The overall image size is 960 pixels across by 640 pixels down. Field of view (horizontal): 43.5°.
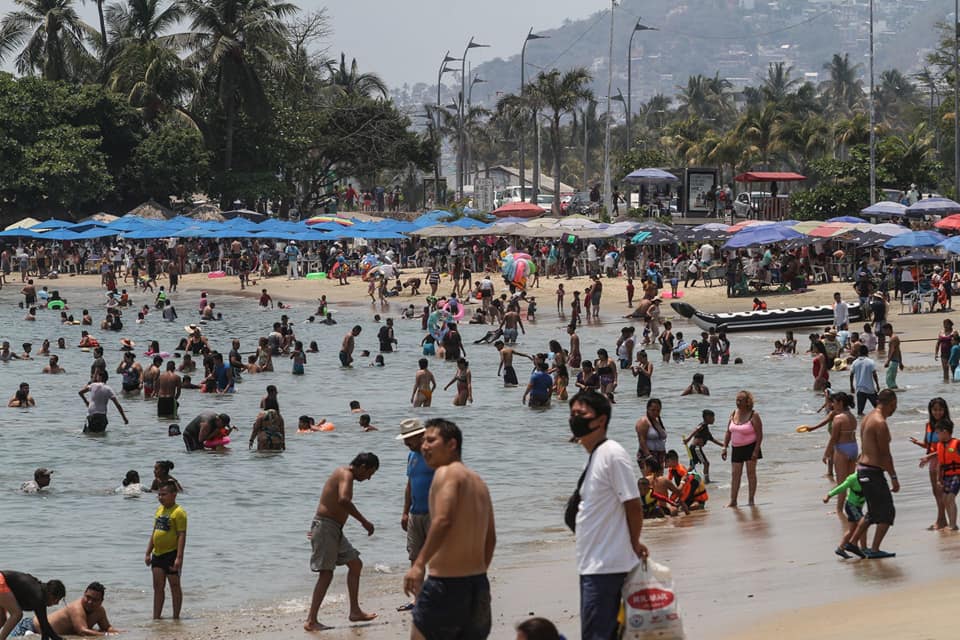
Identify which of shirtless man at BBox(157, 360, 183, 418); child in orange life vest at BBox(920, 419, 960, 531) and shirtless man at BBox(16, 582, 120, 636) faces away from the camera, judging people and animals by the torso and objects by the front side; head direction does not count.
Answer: shirtless man at BBox(157, 360, 183, 418)

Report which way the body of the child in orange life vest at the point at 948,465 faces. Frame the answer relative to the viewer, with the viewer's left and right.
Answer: facing the viewer and to the left of the viewer

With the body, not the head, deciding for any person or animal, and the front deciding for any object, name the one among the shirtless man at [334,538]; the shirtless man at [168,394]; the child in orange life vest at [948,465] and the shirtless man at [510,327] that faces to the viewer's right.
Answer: the shirtless man at [334,538]

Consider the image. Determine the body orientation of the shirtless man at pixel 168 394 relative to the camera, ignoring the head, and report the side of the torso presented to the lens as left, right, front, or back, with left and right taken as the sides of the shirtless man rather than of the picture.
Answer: back

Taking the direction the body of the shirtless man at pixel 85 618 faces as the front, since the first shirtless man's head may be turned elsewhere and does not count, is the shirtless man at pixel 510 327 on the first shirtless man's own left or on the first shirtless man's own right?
on the first shirtless man's own left

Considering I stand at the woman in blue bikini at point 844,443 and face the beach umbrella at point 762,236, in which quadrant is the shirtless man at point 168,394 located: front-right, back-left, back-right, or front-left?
front-left

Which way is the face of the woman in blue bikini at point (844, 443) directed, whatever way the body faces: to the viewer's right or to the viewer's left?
to the viewer's left

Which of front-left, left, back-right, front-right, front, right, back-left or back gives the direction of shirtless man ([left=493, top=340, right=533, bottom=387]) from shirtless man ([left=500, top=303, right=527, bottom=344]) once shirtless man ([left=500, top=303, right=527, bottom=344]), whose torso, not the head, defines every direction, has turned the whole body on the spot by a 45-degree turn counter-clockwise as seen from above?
back-left

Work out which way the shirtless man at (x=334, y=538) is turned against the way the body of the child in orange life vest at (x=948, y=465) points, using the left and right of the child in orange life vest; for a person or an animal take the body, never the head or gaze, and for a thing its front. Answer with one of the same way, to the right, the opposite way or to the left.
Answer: to the left

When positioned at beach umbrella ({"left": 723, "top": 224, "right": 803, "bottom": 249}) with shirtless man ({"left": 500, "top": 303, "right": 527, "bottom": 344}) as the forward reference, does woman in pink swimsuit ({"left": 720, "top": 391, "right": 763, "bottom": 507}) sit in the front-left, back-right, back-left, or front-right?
front-left

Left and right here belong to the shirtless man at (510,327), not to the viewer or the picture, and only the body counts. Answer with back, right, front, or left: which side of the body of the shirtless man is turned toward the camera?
back

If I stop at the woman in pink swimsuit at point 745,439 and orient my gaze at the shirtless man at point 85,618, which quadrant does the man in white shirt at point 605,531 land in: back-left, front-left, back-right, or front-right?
front-left
